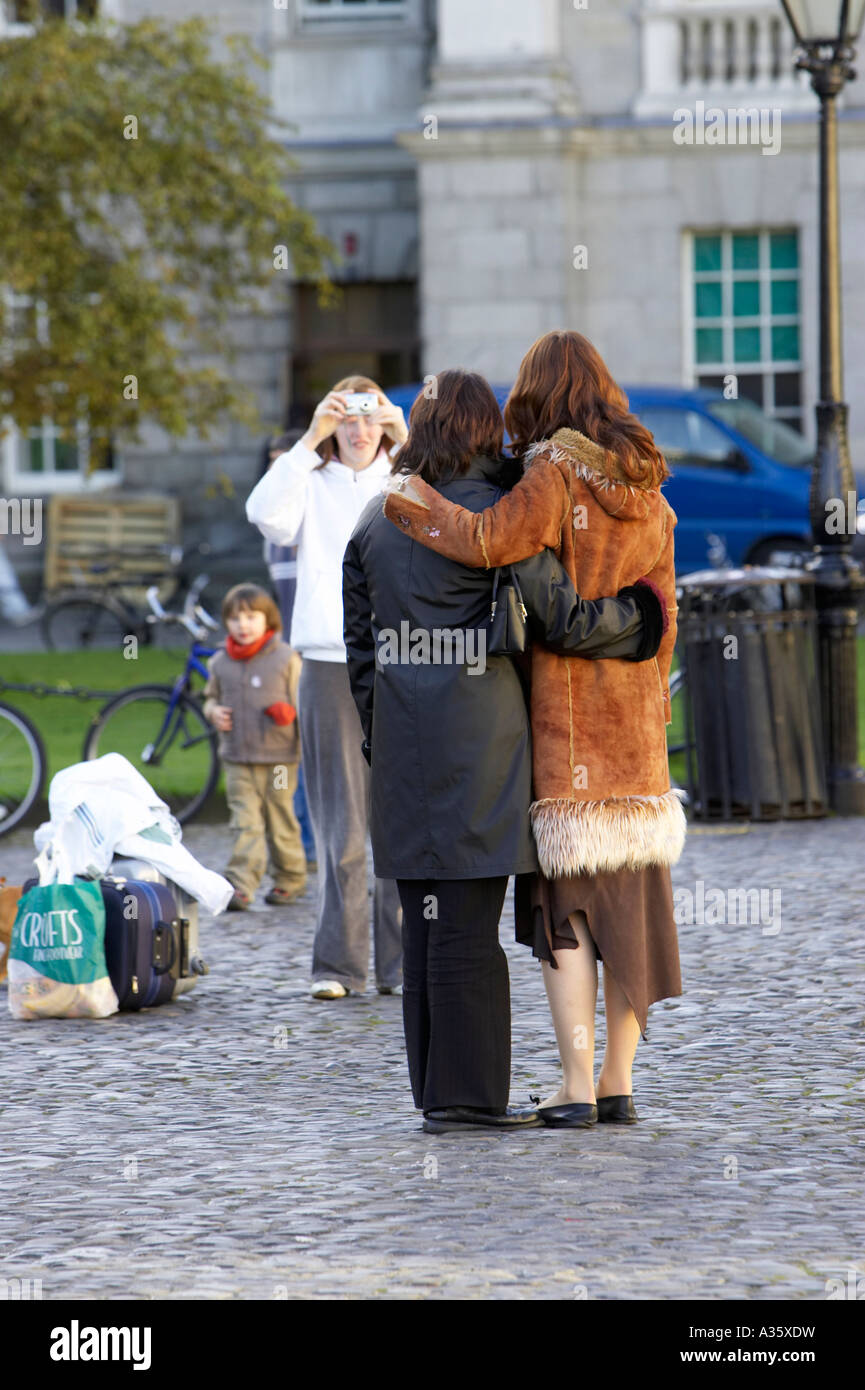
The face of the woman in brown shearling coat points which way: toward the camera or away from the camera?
away from the camera

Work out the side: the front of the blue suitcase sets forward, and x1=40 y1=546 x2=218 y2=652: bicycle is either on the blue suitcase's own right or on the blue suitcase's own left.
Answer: on the blue suitcase's own right

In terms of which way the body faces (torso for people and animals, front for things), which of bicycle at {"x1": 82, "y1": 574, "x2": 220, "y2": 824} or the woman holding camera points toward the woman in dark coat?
the woman holding camera

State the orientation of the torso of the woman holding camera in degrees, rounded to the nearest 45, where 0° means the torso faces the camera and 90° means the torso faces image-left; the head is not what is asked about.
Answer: approximately 0°

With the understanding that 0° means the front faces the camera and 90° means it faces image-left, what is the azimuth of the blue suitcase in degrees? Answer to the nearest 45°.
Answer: approximately 45°

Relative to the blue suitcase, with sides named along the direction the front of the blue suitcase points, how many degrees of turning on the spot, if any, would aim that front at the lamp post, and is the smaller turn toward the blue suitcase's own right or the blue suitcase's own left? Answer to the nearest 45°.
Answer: approximately 180°

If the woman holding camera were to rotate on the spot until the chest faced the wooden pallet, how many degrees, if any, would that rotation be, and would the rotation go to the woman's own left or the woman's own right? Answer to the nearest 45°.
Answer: approximately 180°

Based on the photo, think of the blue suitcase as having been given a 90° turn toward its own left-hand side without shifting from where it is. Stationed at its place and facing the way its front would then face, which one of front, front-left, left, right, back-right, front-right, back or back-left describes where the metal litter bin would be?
left
